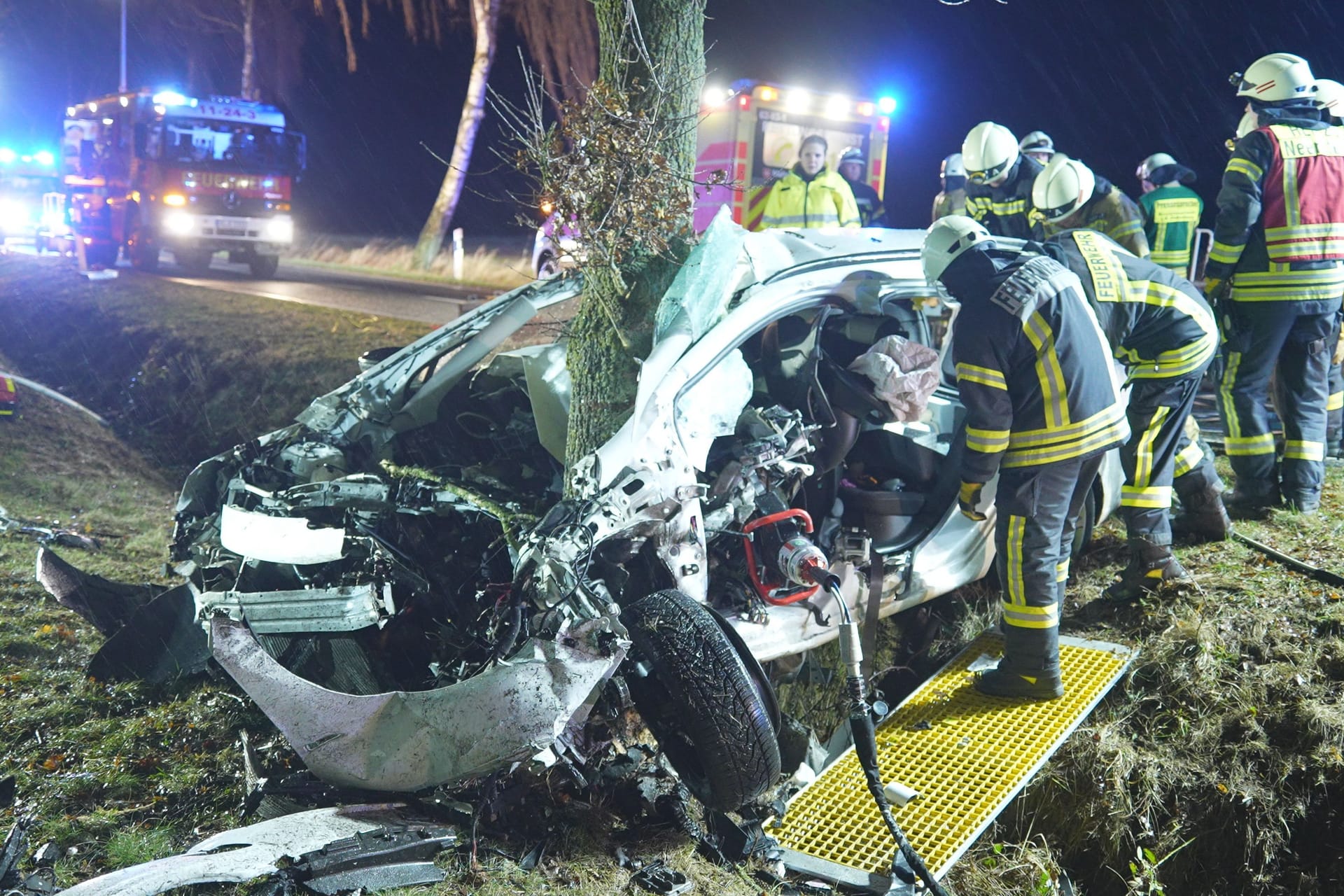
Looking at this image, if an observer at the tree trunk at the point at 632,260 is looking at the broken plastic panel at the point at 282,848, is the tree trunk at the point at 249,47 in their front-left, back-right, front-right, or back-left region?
back-right

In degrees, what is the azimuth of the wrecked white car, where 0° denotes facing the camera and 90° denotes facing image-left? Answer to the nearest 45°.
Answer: approximately 45°

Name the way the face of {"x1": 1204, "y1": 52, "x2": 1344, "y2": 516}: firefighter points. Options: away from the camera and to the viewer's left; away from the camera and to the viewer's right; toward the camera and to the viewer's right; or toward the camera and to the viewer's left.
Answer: away from the camera and to the viewer's left

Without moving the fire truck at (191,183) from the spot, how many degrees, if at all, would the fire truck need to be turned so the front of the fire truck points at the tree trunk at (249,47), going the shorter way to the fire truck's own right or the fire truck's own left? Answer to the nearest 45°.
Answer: approximately 135° to the fire truck's own left

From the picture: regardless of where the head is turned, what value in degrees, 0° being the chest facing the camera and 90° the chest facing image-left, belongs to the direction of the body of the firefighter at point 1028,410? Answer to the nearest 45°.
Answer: approximately 135°

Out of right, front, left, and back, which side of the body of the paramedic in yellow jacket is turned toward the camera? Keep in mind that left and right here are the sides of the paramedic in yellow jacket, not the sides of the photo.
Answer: front

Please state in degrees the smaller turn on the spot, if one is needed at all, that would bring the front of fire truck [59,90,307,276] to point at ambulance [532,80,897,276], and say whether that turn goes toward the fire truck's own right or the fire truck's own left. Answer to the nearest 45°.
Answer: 0° — it already faces it

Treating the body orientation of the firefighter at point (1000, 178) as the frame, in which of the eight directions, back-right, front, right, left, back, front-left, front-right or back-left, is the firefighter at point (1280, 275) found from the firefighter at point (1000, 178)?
left

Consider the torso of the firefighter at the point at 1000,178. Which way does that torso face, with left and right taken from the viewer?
facing the viewer and to the left of the viewer

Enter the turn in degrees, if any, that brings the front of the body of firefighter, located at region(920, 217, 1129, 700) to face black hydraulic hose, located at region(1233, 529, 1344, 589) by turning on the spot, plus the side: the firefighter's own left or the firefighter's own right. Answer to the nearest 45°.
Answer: approximately 90° to the firefighter's own right
